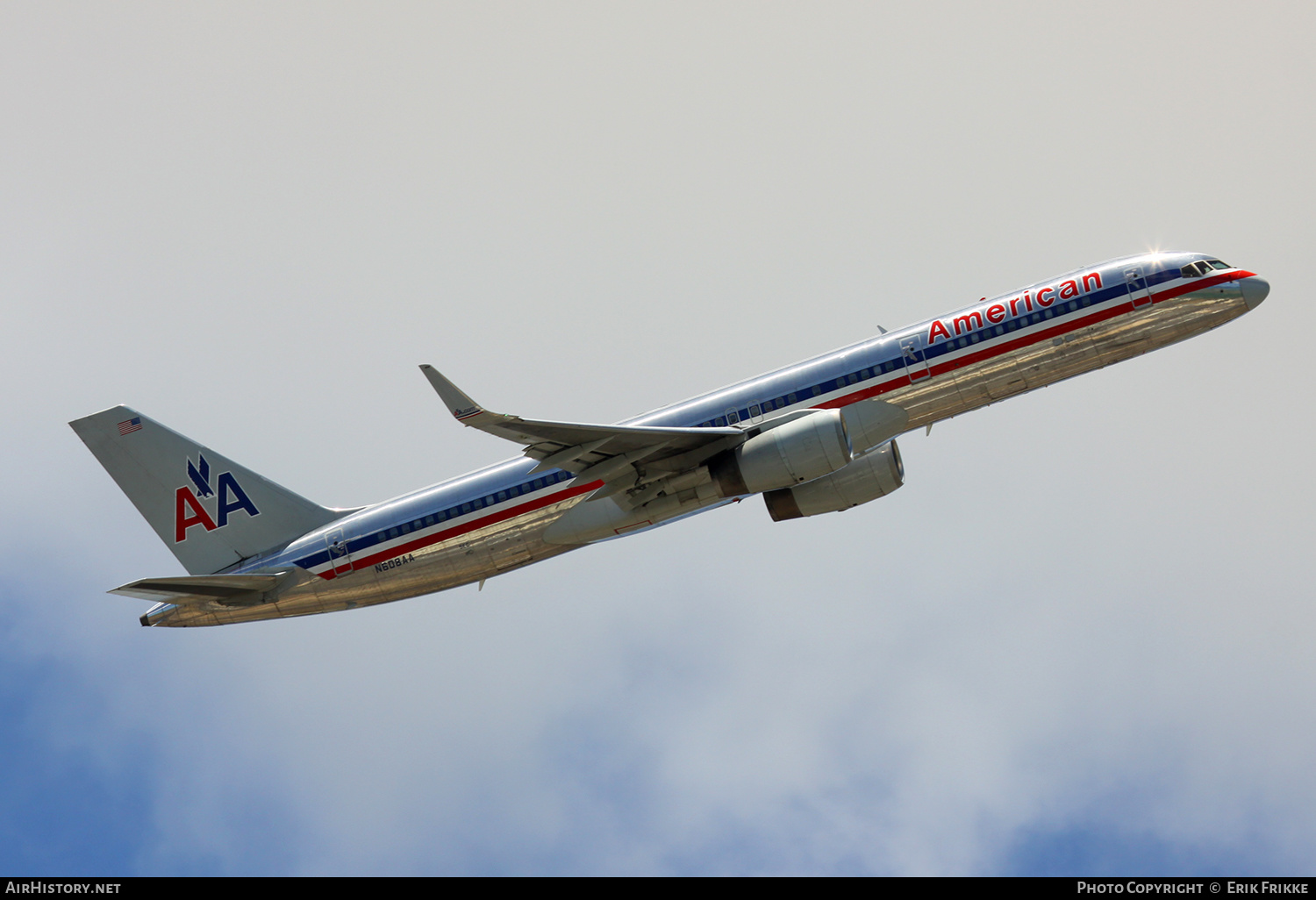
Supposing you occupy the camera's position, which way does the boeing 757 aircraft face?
facing to the right of the viewer
